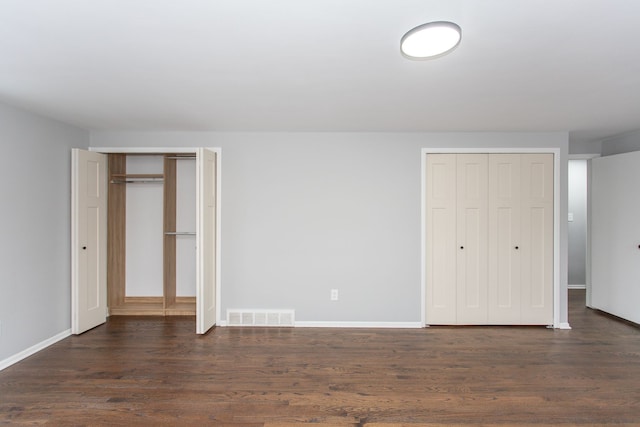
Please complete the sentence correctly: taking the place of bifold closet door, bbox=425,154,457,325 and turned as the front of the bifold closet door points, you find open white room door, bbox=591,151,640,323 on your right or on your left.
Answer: on your left

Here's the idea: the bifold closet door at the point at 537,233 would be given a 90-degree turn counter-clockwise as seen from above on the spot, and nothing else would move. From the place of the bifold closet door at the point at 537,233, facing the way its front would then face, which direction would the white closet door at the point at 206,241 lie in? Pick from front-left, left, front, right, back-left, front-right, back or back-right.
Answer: back-right

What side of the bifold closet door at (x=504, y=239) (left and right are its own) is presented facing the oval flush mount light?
front

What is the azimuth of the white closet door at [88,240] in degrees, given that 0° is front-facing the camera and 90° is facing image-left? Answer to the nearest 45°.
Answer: approximately 315°

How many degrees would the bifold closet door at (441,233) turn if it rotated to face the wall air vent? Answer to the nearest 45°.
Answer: approximately 90° to its right

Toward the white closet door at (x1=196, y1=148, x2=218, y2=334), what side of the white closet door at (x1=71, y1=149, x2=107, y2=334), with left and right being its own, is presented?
front

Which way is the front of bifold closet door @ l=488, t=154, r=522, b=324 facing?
toward the camera

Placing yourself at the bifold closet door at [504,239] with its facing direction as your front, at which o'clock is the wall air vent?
The wall air vent is roughly at 2 o'clock from the bifold closet door.

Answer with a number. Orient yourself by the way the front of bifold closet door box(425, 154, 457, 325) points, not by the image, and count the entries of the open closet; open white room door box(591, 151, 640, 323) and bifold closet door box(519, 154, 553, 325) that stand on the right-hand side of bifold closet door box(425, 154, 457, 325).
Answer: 1

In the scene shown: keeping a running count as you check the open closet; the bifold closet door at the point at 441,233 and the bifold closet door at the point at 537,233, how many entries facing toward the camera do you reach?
3

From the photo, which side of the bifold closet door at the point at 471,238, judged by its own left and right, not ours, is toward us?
front

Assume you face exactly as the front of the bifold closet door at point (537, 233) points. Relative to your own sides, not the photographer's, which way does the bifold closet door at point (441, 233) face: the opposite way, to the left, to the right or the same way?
the same way

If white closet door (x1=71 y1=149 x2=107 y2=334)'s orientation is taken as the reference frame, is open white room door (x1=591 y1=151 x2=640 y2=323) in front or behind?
in front

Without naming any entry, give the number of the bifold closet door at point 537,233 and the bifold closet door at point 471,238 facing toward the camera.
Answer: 2
